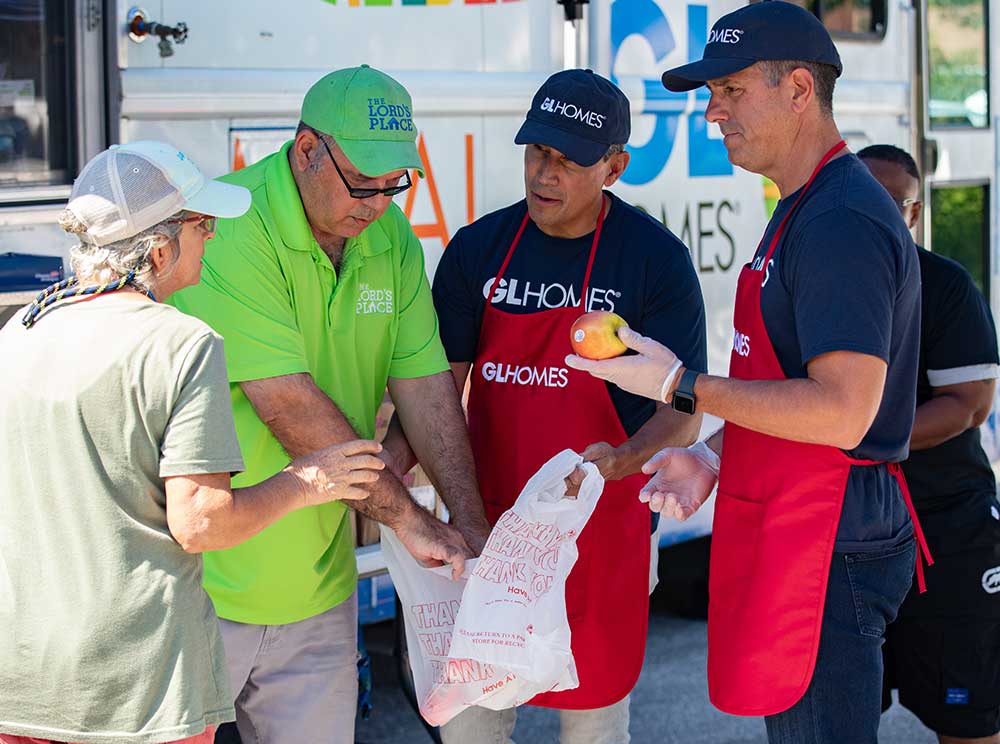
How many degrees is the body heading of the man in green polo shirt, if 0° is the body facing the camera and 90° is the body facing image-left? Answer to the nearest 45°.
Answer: approximately 315°

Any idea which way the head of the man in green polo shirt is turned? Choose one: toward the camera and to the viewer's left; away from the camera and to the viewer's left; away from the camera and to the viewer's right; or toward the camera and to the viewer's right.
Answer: toward the camera and to the viewer's right

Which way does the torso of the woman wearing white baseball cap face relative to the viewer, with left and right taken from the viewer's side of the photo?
facing away from the viewer and to the right of the viewer
